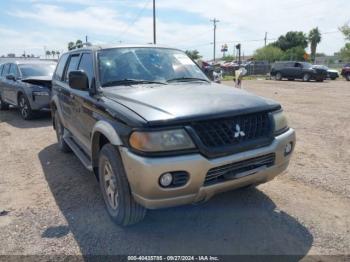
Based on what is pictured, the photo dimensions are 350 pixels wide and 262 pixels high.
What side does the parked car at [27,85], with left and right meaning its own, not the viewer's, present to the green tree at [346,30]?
left

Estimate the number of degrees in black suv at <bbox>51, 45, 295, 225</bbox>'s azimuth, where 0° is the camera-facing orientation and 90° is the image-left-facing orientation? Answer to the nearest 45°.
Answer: approximately 315°

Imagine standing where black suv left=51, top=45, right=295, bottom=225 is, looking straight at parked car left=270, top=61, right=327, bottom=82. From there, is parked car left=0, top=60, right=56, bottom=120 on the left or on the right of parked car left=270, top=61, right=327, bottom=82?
left

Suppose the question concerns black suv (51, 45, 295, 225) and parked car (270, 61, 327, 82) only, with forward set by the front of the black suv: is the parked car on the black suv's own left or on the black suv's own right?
on the black suv's own left

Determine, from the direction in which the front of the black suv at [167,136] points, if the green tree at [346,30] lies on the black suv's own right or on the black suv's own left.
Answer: on the black suv's own left

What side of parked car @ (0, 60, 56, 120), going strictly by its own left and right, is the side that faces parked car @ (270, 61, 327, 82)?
left

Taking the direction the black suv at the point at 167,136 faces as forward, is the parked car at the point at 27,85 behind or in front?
behind

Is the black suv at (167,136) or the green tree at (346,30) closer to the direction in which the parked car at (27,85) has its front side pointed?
the black suv

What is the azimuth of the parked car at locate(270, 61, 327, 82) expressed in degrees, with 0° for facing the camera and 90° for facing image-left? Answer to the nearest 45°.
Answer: approximately 315°
